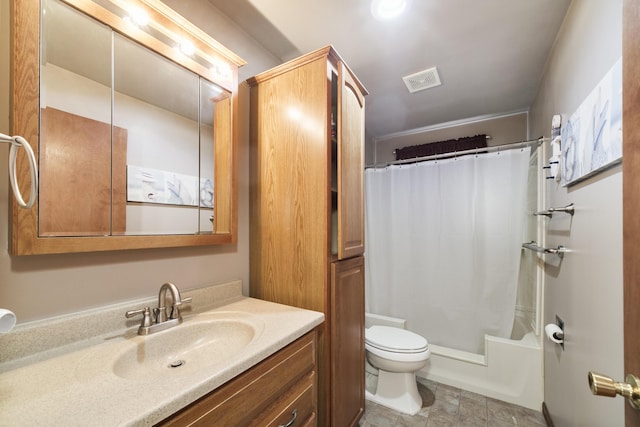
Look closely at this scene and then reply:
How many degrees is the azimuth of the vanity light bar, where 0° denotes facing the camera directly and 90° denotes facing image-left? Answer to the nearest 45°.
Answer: approximately 315°

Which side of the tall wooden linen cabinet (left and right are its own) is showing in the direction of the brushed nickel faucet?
right

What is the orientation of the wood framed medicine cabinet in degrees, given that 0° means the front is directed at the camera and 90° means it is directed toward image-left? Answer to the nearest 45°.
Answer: approximately 315°

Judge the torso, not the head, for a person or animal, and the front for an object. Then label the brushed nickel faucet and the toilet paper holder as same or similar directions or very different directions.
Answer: very different directions

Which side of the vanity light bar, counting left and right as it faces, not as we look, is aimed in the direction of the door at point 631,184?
front

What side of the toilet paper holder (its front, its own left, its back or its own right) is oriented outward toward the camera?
left
